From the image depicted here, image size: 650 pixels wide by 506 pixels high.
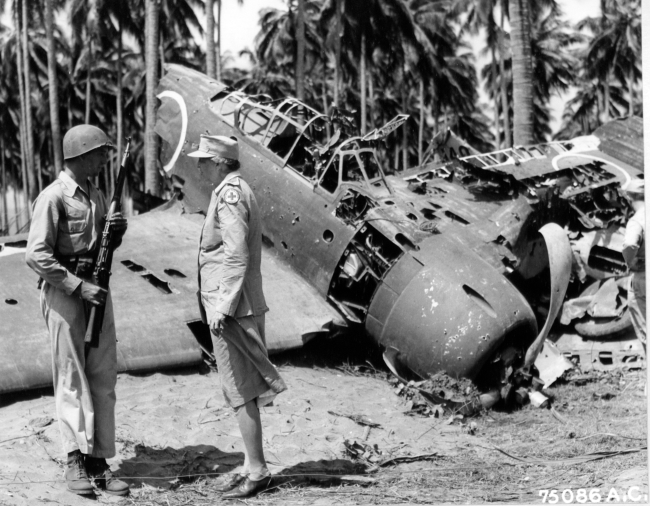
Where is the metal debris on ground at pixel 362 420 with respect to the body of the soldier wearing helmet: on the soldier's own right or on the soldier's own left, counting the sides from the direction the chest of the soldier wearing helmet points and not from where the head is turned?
on the soldier's own left

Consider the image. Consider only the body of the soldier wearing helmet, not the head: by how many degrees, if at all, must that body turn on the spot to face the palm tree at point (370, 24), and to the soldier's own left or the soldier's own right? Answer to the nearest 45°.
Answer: approximately 135° to the soldier's own left

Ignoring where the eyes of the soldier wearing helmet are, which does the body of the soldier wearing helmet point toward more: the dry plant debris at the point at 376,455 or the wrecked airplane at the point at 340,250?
the dry plant debris

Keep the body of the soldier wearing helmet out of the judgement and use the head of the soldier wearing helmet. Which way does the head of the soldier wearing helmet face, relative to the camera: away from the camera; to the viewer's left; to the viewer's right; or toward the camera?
to the viewer's right

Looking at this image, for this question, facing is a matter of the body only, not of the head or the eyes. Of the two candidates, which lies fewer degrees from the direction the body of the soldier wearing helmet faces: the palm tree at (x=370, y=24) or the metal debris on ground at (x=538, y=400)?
the metal debris on ground
